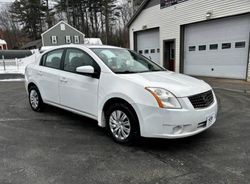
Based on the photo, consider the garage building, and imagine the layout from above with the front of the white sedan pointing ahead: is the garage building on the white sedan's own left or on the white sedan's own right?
on the white sedan's own left

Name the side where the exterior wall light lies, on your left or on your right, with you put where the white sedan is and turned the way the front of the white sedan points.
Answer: on your left

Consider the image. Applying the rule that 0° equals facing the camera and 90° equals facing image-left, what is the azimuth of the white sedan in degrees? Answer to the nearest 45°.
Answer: approximately 315°
